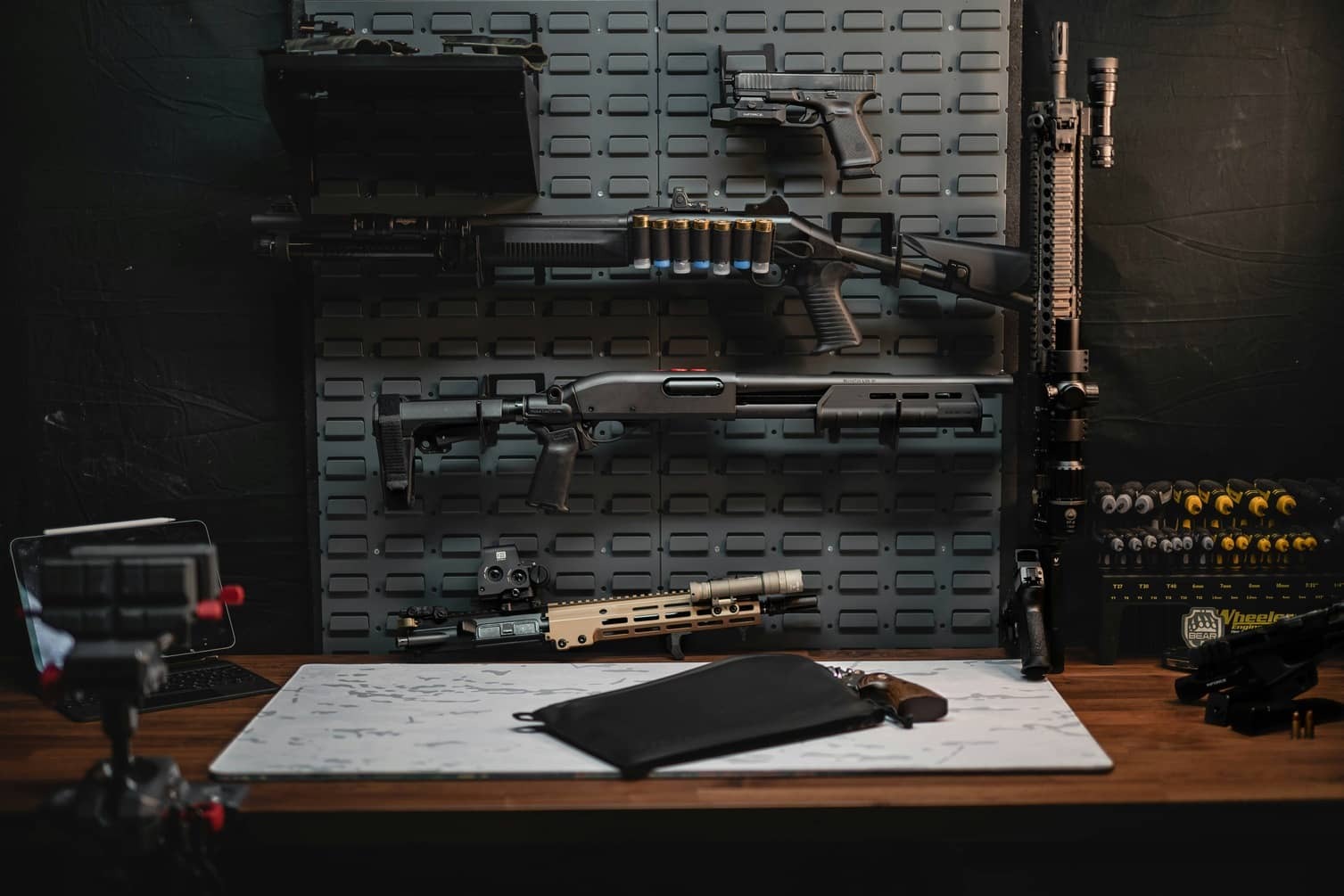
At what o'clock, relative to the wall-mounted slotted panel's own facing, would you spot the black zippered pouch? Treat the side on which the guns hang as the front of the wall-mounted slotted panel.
The black zippered pouch is roughly at 12 o'clock from the wall-mounted slotted panel.

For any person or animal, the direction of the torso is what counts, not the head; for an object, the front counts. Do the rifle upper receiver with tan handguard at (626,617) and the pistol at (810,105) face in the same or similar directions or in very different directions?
very different directions

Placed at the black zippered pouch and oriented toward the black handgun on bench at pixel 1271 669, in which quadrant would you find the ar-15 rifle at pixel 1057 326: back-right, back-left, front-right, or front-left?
front-left

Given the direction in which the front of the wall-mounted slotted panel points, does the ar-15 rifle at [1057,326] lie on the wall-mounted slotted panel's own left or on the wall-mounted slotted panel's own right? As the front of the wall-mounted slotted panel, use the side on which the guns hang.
on the wall-mounted slotted panel's own left

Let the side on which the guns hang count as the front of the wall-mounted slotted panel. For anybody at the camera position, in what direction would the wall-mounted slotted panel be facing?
facing the viewer

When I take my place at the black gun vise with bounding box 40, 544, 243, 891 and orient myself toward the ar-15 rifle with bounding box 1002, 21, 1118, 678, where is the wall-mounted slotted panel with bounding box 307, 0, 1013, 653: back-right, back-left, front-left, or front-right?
front-left

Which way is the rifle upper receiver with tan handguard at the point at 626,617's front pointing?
to the viewer's right

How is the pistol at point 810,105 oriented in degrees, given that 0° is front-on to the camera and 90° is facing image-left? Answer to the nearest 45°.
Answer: approximately 90°

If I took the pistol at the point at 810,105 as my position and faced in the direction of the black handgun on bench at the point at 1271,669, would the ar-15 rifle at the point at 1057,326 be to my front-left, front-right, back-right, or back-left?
front-left
